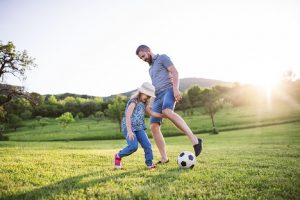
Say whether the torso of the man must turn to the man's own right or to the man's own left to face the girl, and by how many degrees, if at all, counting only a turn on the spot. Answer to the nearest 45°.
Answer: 0° — they already face them

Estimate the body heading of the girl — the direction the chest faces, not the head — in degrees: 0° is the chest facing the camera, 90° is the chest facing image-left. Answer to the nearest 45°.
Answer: approximately 315°

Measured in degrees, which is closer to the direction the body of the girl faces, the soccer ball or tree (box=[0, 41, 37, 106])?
the soccer ball

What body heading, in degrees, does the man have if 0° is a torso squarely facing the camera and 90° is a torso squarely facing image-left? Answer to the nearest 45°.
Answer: approximately 45°
